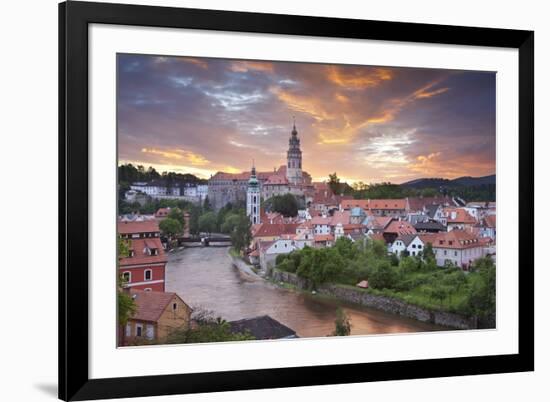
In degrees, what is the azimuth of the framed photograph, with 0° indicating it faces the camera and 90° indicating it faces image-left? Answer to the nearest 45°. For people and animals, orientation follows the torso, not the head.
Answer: approximately 315°
